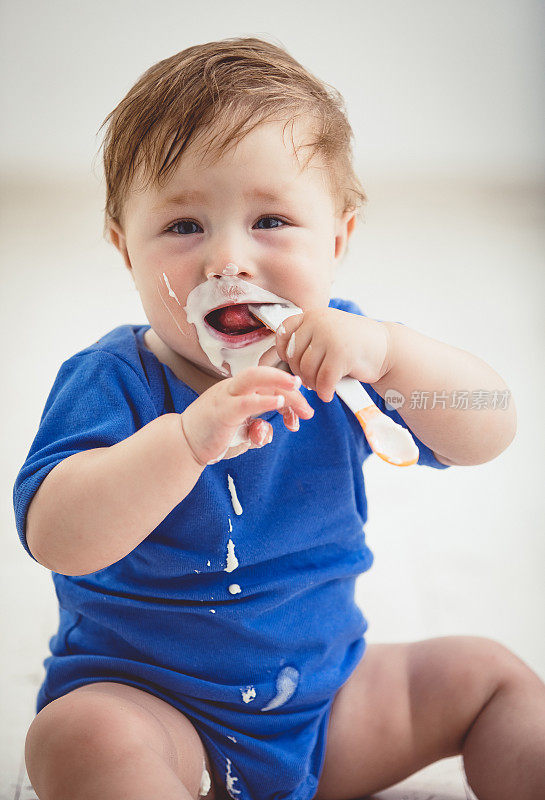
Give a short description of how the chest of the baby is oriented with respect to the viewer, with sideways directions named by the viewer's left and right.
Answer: facing the viewer
